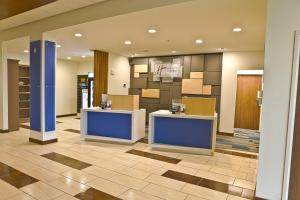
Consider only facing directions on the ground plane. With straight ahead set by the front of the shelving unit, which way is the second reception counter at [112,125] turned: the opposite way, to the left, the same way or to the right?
to the right

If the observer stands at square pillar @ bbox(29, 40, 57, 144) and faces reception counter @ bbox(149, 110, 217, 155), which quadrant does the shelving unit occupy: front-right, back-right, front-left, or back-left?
back-left

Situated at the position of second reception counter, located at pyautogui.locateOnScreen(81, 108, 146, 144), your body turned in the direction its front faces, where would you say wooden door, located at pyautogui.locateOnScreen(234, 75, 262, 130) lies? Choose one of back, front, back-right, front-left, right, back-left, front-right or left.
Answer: back-left

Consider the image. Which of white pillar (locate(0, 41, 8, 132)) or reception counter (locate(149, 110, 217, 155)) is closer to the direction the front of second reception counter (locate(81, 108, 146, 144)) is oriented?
the white pillar

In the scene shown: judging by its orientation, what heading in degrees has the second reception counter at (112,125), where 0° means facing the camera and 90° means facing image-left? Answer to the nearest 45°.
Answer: approximately 45°

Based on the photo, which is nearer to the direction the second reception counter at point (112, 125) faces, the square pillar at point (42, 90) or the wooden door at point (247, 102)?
the square pillar

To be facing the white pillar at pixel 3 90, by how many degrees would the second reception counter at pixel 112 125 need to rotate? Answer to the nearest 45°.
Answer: approximately 45° to its right

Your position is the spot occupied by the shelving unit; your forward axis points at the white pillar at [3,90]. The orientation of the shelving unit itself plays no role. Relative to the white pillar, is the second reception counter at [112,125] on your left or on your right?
left

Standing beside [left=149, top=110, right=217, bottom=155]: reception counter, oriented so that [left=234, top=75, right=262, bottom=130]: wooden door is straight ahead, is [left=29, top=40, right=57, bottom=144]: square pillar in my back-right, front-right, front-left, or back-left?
back-left
